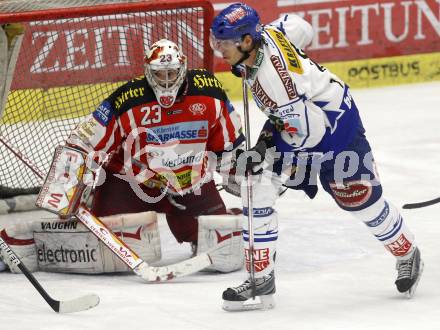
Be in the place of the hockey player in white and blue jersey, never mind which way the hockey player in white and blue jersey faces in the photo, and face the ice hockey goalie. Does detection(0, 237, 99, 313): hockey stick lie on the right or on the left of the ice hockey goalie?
left

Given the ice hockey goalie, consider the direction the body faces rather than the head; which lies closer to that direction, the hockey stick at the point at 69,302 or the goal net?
the hockey stick

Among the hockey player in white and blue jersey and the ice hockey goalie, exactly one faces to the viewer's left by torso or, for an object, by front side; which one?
the hockey player in white and blue jersey

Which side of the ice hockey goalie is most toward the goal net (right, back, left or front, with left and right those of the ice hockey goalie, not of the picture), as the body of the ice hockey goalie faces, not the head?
back

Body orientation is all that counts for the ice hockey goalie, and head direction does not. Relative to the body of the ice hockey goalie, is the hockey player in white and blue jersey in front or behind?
in front

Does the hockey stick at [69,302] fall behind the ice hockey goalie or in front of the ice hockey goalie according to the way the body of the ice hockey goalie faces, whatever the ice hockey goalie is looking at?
in front

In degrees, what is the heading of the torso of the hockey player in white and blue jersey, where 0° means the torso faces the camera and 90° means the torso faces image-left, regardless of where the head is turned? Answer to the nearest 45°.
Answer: approximately 90°

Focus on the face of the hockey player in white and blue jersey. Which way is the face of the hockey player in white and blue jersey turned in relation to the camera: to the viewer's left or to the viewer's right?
to the viewer's left

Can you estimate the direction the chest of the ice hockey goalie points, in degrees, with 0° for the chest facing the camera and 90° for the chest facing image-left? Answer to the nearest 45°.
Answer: approximately 0°

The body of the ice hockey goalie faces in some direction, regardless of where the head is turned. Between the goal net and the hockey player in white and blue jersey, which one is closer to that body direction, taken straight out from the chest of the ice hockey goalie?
the hockey player in white and blue jersey

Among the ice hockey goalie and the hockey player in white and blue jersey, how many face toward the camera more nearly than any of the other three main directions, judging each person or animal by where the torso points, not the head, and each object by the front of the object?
1

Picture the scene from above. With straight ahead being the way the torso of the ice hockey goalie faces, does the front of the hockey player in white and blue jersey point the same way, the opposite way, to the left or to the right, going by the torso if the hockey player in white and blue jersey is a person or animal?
to the right

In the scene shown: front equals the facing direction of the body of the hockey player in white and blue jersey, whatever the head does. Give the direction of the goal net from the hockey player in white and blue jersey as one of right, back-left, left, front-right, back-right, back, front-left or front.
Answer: front-right
